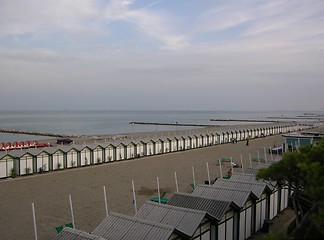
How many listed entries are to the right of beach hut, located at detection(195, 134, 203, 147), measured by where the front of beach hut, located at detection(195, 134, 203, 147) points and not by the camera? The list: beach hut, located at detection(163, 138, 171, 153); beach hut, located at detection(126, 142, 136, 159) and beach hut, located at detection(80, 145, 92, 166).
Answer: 3

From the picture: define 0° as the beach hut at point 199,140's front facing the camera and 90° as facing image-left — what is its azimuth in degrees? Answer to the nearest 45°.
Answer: approximately 315°

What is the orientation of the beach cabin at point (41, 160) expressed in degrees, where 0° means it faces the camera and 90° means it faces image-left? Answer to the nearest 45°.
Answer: approximately 315°

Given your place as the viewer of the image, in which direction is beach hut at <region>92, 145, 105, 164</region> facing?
facing the viewer and to the right of the viewer

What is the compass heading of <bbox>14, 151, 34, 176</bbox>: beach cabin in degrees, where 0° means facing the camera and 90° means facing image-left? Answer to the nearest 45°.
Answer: approximately 315°

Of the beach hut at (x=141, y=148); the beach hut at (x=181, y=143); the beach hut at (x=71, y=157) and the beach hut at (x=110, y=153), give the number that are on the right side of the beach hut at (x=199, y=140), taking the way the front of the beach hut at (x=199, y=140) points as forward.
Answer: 4
